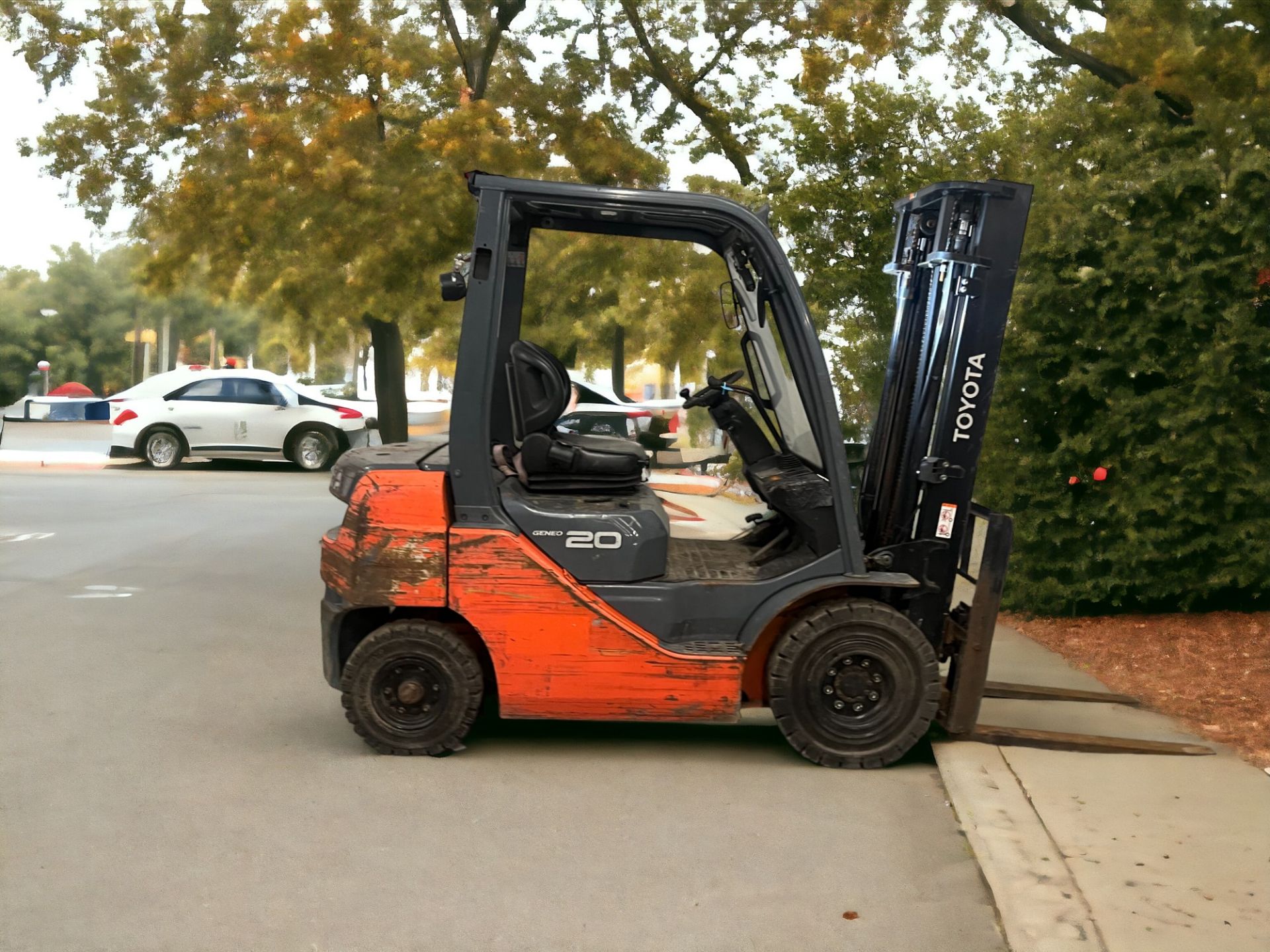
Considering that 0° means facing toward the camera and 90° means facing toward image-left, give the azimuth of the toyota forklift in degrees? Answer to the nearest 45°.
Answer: approximately 270°
